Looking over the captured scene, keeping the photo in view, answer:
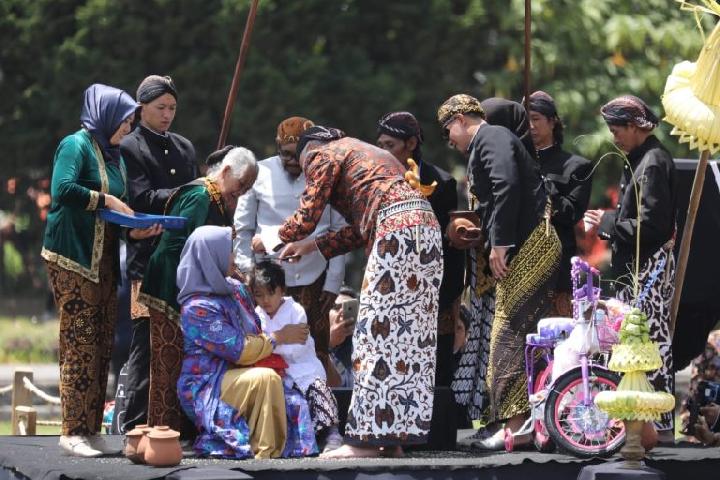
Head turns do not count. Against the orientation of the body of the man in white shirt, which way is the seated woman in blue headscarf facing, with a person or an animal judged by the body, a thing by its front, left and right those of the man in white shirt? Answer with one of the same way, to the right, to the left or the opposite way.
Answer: to the left

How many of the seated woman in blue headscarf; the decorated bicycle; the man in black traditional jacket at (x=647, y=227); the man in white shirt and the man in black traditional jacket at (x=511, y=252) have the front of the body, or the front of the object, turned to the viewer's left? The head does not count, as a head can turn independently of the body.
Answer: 2

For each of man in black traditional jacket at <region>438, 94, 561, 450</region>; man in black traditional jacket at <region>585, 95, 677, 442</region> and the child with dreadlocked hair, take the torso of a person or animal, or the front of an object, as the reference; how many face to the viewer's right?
0

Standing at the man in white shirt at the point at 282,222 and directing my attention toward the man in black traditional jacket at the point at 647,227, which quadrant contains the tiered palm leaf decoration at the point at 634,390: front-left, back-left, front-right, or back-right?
front-right

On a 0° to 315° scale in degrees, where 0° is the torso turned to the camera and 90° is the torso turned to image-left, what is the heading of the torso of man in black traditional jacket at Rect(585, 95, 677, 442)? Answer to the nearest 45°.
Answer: approximately 90°

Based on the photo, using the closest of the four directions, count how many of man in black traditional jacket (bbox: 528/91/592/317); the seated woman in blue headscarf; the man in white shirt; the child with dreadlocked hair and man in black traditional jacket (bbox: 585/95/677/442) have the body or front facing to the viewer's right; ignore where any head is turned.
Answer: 1

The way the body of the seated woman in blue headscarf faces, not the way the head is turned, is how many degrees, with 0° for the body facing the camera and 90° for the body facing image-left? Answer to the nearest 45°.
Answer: approximately 270°

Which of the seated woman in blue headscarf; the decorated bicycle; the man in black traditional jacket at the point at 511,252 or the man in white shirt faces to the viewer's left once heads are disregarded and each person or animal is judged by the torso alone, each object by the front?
the man in black traditional jacket

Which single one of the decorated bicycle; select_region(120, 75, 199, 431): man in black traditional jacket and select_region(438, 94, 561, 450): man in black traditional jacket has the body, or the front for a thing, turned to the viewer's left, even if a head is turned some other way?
select_region(438, 94, 561, 450): man in black traditional jacket

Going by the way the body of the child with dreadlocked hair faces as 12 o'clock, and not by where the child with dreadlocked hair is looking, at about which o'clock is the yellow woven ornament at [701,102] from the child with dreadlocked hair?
The yellow woven ornament is roughly at 8 o'clock from the child with dreadlocked hair.

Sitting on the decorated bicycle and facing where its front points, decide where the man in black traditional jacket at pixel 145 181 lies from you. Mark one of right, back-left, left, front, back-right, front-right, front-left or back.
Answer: back-right

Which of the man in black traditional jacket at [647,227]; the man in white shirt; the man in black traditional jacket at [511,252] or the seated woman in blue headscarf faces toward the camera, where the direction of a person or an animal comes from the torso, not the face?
the man in white shirt

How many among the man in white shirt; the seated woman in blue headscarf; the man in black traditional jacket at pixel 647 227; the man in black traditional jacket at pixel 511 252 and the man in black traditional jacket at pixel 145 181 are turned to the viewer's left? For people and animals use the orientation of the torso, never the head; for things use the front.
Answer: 2

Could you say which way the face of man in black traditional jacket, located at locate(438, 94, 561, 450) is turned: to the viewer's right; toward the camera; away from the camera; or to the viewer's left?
to the viewer's left
